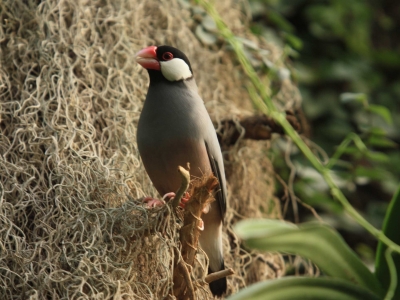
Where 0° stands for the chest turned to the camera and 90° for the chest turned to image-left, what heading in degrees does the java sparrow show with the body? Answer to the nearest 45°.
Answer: approximately 45°

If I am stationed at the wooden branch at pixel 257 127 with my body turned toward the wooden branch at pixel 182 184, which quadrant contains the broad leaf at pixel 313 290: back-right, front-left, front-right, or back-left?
front-left

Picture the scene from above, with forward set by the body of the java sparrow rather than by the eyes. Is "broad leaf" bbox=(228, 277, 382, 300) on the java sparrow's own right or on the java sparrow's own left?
on the java sparrow's own left

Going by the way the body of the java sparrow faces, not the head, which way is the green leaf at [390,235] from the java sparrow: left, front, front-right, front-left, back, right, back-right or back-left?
left

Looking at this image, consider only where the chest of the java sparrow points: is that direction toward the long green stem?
no
